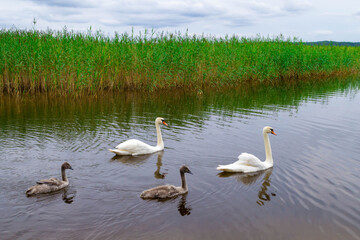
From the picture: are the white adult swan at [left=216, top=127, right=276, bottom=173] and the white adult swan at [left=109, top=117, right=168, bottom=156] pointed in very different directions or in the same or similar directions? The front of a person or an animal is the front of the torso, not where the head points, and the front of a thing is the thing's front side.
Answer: same or similar directions

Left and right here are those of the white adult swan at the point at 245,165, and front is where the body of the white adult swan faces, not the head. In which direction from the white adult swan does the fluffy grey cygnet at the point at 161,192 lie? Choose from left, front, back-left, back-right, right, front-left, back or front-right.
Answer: back-right

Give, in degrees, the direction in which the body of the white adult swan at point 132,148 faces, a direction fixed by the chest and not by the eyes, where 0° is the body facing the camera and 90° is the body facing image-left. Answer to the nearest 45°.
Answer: approximately 270°

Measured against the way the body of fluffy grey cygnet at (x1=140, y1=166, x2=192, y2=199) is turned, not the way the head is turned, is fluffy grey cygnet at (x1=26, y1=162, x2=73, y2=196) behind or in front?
behind

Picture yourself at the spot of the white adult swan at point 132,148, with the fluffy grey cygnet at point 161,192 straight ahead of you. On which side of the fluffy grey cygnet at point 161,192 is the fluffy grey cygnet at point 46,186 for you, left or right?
right

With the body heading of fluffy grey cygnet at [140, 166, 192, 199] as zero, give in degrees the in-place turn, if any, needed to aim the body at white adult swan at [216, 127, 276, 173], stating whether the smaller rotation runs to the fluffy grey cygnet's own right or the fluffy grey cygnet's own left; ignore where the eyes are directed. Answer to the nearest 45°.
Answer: approximately 45° to the fluffy grey cygnet's own left

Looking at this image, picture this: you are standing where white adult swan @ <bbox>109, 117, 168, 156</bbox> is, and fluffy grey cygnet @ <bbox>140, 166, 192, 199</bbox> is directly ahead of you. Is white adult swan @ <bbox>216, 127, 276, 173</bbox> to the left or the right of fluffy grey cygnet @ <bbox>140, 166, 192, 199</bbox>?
left

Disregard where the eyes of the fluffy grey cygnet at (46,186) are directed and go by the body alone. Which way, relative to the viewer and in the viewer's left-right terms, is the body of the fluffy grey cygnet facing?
facing to the right of the viewer

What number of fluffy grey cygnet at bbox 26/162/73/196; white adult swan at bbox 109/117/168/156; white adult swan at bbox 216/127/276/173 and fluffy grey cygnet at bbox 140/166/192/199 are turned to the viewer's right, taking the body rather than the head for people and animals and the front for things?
4

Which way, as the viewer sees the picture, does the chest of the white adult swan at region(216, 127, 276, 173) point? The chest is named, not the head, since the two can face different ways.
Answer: to the viewer's right

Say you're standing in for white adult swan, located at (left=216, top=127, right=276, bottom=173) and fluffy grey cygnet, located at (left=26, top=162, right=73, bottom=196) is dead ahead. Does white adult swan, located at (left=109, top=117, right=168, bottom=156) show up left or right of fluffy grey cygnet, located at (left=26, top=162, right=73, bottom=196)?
right

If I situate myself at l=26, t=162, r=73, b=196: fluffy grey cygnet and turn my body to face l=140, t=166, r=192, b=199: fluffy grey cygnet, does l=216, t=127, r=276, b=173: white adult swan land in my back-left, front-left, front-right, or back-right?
front-left

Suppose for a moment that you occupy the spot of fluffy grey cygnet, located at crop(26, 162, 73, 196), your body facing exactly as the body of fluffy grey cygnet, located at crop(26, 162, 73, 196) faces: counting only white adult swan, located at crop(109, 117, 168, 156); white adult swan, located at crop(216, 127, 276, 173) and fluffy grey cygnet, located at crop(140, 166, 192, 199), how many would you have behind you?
0

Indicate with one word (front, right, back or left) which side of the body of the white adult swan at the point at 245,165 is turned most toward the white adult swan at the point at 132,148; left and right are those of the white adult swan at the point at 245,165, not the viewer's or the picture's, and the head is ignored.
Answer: back

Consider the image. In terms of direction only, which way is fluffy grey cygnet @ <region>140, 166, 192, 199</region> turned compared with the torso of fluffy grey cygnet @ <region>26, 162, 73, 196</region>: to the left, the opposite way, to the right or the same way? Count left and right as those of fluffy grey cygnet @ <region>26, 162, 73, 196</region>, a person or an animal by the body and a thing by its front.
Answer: the same way

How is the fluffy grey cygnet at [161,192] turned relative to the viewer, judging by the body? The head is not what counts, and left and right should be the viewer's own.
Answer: facing to the right of the viewer

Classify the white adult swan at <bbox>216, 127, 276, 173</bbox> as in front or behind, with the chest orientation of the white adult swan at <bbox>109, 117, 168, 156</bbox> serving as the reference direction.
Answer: in front

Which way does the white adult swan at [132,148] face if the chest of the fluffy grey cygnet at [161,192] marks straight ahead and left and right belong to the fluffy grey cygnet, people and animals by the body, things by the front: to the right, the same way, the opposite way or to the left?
the same way
